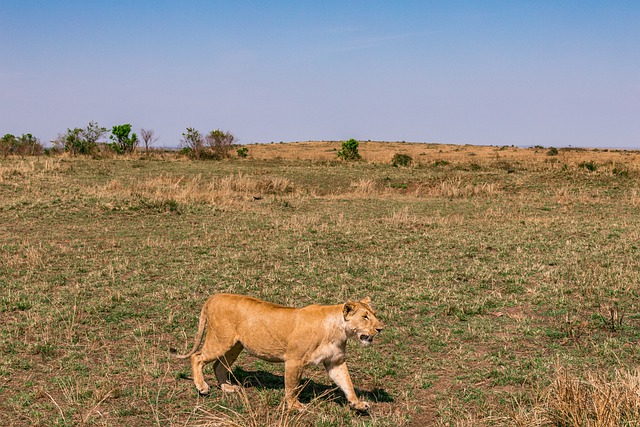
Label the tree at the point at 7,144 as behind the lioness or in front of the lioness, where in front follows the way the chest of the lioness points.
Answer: behind

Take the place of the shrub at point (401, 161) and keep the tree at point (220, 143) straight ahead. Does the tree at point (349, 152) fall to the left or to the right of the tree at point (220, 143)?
right

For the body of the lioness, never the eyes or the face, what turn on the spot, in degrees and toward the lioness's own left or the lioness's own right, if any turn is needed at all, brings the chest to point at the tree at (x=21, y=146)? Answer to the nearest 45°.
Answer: approximately 180°

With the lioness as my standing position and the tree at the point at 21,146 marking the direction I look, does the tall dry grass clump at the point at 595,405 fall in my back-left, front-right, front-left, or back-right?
back-right

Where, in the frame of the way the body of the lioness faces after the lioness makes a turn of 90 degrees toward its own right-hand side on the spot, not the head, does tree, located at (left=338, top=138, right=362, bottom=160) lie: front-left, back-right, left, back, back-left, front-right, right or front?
back-right

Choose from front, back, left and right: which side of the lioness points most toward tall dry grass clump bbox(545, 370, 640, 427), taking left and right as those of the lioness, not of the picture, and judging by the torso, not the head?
front

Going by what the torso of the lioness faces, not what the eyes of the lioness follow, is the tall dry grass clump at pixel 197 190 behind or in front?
behind

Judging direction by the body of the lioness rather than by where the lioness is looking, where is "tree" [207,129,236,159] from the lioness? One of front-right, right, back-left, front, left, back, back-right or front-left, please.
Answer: back-left

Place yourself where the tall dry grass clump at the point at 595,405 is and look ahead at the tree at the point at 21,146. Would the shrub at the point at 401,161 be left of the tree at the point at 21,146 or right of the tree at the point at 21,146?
right

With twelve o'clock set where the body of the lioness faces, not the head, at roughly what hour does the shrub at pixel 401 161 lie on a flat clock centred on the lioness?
The shrub is roughly at 8 o'clock from the lioness.

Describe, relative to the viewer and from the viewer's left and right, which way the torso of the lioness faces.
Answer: facing the viewer and to the right of the viewer
